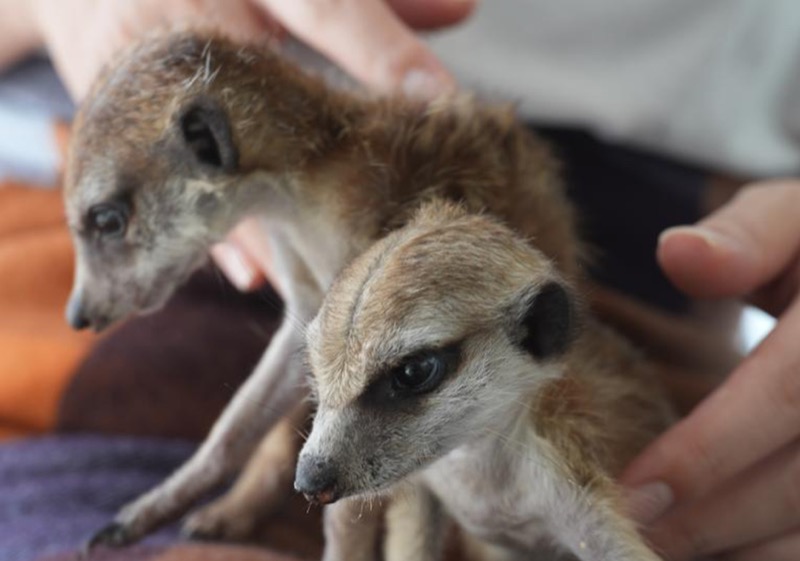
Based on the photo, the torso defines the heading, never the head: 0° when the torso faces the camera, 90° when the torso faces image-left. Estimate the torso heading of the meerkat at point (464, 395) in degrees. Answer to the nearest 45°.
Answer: approximately 45°

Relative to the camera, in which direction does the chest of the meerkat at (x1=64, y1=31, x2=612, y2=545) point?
to the viewer's left
